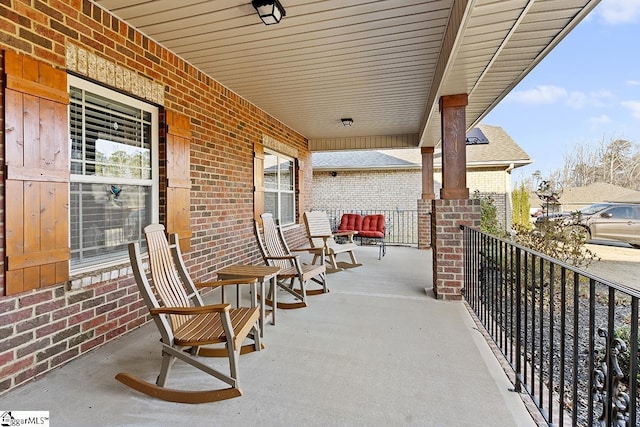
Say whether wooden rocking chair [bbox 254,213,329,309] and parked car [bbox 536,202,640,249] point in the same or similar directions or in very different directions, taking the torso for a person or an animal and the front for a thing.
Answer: very different directions

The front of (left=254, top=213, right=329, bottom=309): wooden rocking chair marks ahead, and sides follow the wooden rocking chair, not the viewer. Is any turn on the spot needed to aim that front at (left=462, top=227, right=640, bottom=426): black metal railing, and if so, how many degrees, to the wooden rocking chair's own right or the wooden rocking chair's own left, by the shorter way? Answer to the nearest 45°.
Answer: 0° — it already faces it

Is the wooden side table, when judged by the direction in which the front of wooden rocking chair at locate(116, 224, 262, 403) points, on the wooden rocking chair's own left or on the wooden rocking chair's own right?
on the wooden rocking chair's own left

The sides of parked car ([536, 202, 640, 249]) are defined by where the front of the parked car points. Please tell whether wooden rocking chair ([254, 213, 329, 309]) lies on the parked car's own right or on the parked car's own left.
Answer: on the parked car's own left

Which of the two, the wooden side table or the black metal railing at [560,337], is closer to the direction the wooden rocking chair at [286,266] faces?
the black metal railing

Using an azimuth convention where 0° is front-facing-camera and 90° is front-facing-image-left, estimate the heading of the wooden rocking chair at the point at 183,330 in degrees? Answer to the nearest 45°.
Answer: approximately 315°

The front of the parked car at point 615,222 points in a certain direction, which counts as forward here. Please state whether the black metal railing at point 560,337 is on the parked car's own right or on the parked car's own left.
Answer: on the parked car's own left

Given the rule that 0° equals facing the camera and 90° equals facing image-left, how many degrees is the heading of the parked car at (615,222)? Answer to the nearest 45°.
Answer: approximately 90°

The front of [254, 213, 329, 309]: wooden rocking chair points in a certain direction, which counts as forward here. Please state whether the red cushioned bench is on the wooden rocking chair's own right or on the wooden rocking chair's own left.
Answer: on the wooden rocking chair's own left

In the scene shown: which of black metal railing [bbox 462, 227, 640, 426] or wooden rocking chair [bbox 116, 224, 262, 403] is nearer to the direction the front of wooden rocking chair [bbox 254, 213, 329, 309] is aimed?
the black metal railing
